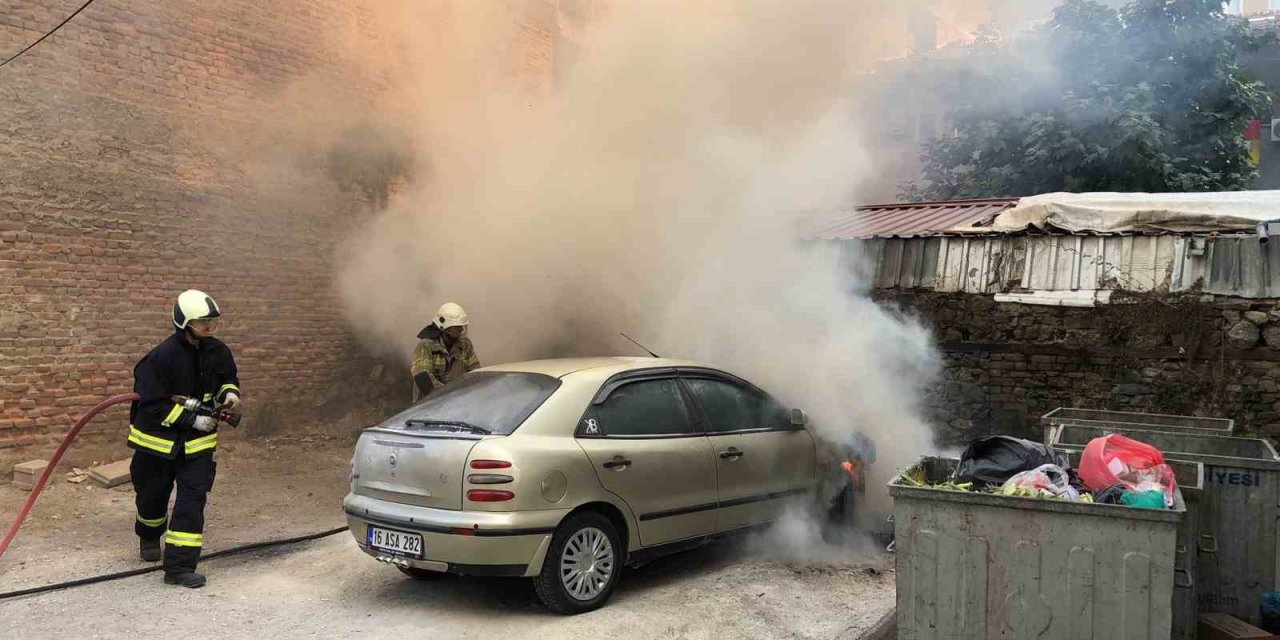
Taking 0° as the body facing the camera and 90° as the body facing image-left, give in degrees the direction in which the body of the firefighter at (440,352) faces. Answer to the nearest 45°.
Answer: approximately 315°

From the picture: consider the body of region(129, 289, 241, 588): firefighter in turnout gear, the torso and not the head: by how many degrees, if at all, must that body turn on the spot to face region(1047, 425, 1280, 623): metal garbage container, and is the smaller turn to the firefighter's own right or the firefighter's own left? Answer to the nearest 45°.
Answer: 0° — they already face it

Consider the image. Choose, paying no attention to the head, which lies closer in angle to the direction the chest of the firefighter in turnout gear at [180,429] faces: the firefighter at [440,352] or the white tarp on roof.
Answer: the white tarp on roof

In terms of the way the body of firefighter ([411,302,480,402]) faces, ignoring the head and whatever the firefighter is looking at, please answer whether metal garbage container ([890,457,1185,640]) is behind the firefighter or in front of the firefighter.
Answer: in front

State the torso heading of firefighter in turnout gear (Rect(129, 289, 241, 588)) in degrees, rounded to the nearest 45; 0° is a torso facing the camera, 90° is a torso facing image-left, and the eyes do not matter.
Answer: approximately 315°

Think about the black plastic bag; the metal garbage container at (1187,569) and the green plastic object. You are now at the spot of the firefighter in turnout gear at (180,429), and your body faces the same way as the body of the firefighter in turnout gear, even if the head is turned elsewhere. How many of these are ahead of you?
3

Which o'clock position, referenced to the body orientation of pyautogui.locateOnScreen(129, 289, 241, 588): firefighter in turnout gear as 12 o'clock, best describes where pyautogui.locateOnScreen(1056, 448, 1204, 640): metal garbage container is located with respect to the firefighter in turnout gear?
The metal garbage container is roughly at 12 o'clock from the firefighter in turnout gear.

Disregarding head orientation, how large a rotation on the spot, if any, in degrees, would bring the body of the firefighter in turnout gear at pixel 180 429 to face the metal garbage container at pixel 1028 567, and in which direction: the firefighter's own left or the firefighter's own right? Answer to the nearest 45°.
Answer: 0° — they already face it
